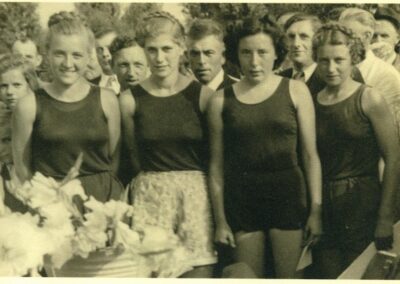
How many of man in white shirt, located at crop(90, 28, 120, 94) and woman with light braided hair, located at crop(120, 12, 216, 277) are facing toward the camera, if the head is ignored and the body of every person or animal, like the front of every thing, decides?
2

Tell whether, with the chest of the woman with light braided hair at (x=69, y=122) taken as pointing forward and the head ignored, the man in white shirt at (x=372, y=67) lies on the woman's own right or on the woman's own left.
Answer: on the woman's own left

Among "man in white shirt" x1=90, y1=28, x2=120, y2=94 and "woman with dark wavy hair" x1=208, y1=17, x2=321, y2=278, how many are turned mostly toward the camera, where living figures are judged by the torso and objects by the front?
2
